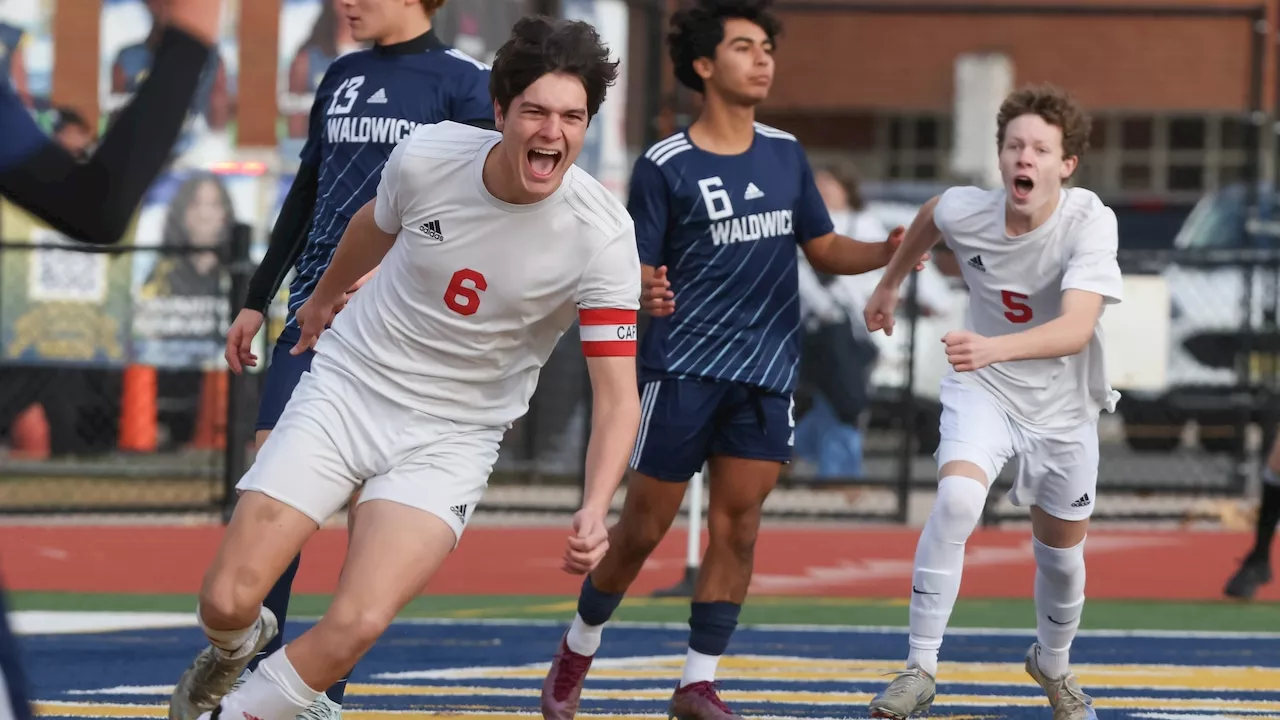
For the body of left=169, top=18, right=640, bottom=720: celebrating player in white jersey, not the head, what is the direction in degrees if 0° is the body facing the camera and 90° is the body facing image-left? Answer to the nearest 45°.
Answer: approximately 0°

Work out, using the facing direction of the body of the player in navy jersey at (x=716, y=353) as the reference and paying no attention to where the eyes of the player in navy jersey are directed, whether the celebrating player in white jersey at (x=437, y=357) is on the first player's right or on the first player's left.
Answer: on the first player's right

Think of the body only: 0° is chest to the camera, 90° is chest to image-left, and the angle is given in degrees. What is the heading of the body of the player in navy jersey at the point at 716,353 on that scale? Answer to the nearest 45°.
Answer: approximately 315°

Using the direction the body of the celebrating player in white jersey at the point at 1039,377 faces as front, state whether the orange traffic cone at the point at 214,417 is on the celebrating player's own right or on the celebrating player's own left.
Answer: on the celebrating player's own right
